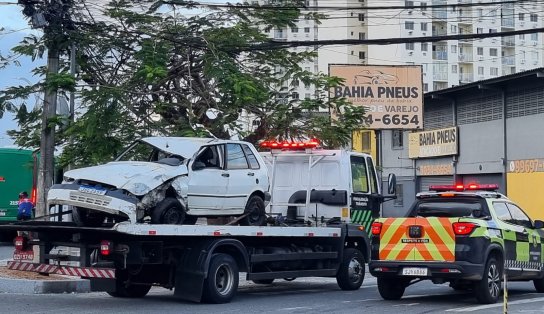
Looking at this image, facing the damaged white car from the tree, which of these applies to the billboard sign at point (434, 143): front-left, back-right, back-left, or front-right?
back-left

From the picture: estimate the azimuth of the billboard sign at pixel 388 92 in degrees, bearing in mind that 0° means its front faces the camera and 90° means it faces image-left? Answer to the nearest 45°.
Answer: approximately 0°

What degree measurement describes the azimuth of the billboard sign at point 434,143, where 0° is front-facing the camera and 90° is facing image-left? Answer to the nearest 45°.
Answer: approximately 45°

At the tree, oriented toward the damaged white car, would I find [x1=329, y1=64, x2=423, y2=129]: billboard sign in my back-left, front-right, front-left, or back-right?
back-left

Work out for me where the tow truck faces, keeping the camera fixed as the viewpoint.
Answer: facing away from the viewer and to the right of the viewer

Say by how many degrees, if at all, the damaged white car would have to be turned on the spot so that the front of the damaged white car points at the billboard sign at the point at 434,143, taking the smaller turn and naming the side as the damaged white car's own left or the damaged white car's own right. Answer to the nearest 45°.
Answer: approximately 180°

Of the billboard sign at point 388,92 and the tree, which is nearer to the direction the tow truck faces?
the billboard sign

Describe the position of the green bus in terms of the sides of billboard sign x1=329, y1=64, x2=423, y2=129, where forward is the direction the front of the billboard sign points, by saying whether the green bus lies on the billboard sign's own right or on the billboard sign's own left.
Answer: on the billboard sign's own right

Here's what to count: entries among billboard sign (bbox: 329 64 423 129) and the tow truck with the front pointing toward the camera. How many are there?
1
